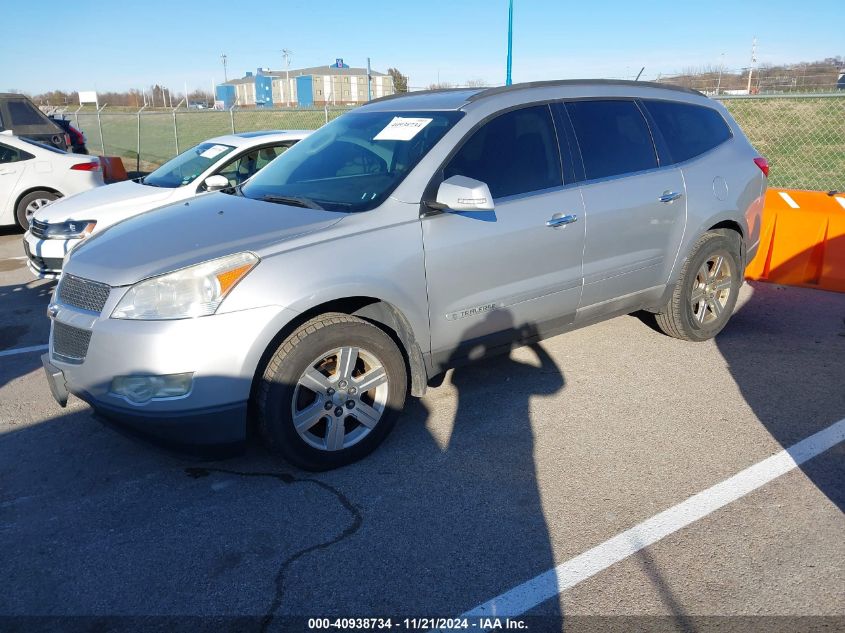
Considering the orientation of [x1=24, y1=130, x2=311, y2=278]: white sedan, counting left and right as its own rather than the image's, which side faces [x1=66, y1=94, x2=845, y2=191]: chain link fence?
back

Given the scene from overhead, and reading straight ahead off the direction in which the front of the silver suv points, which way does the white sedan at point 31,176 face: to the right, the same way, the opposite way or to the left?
the same way

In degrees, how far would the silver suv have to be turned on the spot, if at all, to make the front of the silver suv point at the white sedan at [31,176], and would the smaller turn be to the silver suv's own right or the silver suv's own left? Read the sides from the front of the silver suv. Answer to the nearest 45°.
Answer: approximately 90° to the silver suv's own right

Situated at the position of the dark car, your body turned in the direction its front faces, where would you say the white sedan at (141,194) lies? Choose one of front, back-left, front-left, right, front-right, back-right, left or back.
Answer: left

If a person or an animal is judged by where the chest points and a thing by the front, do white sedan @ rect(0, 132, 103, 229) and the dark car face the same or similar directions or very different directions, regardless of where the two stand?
same or similar directions

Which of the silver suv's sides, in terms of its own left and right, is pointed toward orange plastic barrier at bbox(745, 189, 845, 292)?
back

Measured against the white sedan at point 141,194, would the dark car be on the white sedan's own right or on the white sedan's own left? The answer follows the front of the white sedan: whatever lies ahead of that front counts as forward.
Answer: on the white sedan's own right

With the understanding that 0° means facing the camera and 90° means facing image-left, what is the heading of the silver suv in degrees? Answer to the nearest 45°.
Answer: approximately 45°

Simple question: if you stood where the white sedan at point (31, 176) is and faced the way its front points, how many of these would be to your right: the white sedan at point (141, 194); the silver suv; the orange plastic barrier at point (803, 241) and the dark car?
1

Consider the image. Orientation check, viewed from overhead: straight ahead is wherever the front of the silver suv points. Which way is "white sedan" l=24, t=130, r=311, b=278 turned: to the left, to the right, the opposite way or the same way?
the same way

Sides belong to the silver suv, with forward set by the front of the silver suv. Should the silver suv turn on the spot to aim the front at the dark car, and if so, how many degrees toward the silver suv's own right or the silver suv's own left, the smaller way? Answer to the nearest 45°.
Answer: approximately 90° to the silver suv's own right

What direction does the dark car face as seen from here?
to the viewer's left

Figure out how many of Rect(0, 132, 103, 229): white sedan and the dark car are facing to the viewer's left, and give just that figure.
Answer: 2

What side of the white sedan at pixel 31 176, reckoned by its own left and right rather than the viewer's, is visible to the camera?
left

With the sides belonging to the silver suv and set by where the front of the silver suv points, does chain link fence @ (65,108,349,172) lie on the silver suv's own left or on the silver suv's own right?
on the silver suv's own right

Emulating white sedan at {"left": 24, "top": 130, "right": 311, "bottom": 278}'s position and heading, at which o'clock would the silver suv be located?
The silver suv is roughly at 10 o'clock from the white sedan.
